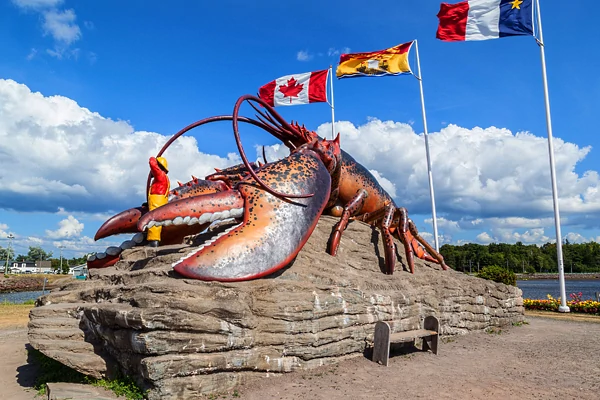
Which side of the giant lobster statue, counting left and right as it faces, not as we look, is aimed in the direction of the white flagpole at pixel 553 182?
back

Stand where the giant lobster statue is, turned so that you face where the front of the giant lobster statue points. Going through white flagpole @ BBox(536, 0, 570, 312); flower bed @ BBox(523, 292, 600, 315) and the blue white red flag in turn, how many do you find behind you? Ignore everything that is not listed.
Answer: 3

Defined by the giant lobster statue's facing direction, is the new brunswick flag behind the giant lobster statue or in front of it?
behind

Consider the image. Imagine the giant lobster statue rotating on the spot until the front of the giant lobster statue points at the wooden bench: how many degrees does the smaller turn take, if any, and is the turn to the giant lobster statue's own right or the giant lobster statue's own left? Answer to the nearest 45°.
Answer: approximately 135° to the giant lobster statue's own left

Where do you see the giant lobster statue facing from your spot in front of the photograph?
facing the viewer and to the left of the viewer

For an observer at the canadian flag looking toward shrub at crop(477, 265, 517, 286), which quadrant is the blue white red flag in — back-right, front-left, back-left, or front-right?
front-right

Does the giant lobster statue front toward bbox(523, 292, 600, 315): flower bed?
no

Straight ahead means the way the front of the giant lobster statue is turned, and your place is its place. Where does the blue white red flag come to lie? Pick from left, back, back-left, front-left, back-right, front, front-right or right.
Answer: back

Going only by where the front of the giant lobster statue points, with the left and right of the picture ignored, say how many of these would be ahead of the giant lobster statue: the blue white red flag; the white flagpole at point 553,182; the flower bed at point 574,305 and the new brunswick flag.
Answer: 0

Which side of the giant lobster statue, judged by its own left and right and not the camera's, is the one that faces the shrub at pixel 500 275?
back

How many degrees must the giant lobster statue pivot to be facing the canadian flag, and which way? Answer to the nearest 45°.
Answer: approximately 135° to its right
